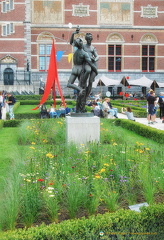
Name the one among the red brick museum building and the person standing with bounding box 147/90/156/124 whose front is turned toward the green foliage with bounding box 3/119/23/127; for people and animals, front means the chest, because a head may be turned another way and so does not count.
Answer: the red brick museum building

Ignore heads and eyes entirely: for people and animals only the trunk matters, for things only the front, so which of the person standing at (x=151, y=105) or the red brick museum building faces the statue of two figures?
the red brick museum building

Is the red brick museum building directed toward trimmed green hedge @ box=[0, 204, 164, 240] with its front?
yes

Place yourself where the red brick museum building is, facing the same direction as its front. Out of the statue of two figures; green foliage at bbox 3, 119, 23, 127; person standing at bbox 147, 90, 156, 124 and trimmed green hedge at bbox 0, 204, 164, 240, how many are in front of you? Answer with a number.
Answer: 4

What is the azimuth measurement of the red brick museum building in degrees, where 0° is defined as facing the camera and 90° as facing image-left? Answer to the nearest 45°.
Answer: approximately 0°

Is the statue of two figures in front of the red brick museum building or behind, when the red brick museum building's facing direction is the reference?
in front

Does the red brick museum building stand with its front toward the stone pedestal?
yes

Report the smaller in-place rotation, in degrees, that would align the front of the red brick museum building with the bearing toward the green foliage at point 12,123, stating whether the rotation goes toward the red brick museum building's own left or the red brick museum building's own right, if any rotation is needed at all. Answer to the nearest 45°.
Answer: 0° — it already faces it
